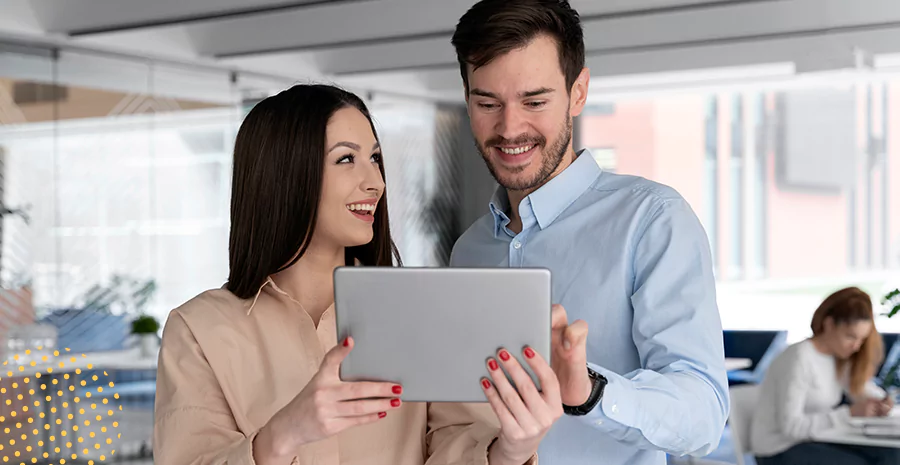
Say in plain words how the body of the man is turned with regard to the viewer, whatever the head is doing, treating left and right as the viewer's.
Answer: facing the viewer and to the left of the viewer

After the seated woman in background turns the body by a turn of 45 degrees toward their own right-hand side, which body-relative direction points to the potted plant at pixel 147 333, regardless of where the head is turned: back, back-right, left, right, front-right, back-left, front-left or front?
back-right

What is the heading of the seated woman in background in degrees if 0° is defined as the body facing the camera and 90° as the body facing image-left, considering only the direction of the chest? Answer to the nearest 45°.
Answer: approximately 270°

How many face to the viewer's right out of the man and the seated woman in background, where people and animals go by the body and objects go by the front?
1

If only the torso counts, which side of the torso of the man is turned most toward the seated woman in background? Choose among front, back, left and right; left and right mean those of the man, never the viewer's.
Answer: back

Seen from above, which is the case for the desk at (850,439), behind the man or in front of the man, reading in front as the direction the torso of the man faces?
behind

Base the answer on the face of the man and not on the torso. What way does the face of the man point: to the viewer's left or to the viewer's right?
to the viewer's left

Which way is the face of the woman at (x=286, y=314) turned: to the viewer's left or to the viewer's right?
to the viewer's right

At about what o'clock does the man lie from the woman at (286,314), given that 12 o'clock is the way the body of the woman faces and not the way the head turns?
The man is roughly at 10 o'clock from the woman.

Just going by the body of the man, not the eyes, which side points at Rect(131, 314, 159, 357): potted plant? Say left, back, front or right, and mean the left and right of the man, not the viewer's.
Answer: right

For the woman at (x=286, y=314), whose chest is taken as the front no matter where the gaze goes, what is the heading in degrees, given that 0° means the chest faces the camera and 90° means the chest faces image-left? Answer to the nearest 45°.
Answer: approximately 315°

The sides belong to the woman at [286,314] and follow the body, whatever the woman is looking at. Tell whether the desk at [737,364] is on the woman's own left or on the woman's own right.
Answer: on the woman's own left

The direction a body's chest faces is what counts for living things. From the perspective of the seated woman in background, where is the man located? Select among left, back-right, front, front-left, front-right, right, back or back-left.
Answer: right

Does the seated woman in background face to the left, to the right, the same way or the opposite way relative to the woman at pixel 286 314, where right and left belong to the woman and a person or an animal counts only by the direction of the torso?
the same way

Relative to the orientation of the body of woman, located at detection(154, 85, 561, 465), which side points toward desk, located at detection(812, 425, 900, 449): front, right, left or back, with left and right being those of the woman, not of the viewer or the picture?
left
